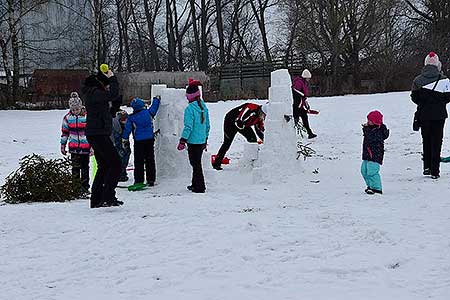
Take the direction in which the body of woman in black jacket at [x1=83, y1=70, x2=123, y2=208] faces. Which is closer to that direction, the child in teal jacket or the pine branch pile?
the child in teal jacket

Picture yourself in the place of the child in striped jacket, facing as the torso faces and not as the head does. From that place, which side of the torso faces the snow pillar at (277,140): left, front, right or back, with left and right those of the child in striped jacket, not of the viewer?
left

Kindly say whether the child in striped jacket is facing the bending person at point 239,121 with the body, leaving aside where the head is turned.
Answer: no

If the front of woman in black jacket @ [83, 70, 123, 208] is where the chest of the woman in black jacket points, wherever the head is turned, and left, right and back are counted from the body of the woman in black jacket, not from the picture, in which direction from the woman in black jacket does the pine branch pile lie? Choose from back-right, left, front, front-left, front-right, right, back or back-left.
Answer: back-left

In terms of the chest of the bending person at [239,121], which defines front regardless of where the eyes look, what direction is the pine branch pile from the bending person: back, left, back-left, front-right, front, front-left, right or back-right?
back-right

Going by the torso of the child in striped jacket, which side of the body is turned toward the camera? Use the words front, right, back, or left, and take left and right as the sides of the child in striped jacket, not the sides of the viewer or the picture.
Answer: front

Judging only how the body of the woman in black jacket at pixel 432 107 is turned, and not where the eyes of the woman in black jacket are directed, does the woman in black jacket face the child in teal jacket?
no

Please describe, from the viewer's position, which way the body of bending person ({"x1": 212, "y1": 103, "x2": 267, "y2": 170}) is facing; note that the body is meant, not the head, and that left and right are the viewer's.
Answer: facing to the right of the viewer
